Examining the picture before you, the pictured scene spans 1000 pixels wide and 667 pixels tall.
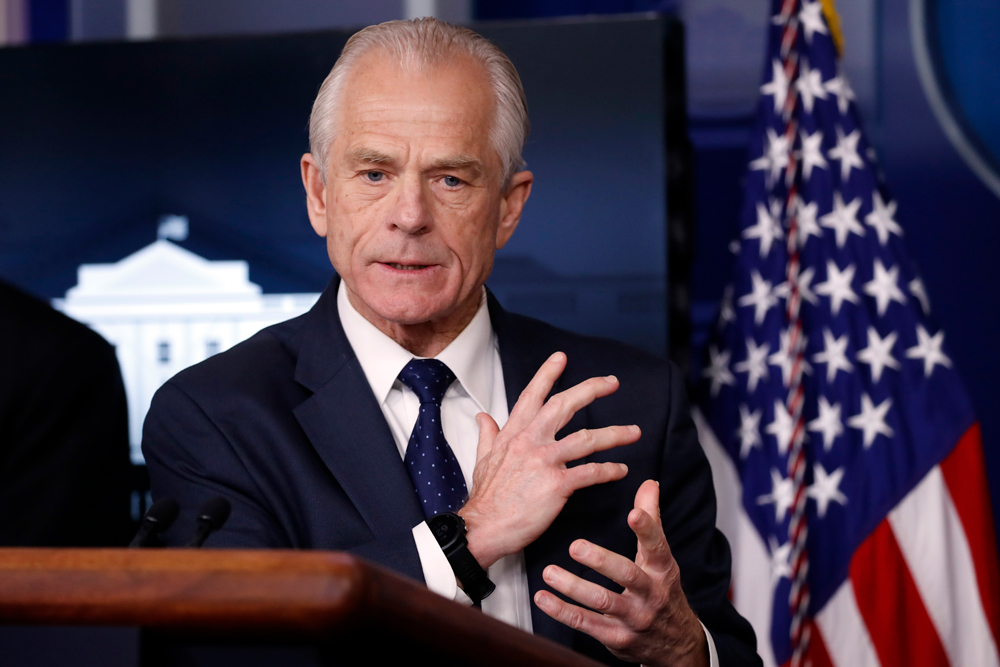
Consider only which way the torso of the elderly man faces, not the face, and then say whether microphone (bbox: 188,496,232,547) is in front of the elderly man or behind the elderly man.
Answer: in front

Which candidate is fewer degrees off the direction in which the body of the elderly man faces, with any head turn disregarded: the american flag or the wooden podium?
the wooden podium

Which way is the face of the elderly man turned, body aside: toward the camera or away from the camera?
toward the camera

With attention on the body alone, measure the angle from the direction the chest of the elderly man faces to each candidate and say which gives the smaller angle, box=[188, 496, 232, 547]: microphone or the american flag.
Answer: the microphone

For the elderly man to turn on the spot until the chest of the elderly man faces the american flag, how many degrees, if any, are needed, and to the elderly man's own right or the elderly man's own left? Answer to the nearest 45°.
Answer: approximately 135° to the elderly man's own left

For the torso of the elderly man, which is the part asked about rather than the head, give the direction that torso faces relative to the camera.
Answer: toward the camera

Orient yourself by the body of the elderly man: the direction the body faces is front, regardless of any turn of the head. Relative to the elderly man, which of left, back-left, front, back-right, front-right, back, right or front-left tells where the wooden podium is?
front
